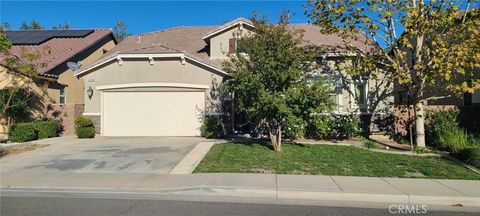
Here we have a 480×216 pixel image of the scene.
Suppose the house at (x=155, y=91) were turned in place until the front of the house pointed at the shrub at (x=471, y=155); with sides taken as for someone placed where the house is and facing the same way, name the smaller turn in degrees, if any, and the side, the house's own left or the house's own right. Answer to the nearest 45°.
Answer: approximately 45° to the house's own left

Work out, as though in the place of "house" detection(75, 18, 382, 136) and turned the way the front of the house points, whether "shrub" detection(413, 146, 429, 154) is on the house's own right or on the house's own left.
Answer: on the house's own left

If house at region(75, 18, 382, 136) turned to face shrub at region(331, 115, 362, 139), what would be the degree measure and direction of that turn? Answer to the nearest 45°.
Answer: approximately 90° to its left

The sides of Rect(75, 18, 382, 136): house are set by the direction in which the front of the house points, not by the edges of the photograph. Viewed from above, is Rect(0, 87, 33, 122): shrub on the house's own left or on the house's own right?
on the house's own right

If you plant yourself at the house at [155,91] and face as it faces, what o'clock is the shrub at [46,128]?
The shrub is roughly at 3 o'clock from the house.

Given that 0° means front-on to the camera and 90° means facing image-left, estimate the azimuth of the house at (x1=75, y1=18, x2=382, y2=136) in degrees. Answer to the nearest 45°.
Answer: approximately 0°

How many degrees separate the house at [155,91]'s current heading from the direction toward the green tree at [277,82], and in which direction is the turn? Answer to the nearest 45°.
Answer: approximately 45° to its left

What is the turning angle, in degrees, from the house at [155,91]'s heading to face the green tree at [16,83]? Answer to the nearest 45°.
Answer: approximately 90° to its right

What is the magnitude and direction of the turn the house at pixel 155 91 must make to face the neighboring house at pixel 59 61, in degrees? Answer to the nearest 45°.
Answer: approximately 135° to its right

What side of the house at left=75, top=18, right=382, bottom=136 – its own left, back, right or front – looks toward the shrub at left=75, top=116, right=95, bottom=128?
right
